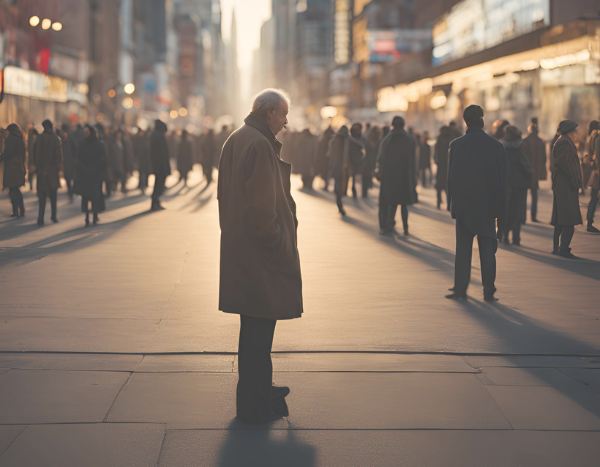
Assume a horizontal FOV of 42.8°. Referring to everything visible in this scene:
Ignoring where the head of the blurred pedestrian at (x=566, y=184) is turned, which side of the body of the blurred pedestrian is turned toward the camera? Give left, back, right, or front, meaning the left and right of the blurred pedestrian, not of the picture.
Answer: right

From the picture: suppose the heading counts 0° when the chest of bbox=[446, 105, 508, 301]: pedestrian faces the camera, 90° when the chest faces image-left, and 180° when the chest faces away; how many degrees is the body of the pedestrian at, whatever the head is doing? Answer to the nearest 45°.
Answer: approximately 180°

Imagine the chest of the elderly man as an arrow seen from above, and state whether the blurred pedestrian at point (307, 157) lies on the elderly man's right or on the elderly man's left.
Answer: on the elderly man's left

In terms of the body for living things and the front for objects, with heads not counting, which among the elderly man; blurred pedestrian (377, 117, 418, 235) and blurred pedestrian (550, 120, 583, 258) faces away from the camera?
blurred pedestrian (377, 117, 418, 235)

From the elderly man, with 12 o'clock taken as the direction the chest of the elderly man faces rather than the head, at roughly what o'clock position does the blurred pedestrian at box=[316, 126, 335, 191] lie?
The blurred pedestrian is roughly at 9 o'clock from the elderly man.

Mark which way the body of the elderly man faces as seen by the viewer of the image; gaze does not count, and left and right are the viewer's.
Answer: facing to the right of the viewer

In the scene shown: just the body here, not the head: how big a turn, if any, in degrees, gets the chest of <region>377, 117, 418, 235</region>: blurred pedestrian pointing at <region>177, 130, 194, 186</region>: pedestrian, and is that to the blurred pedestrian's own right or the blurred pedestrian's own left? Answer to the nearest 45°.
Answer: approximately 45° to the blurred pedestrian's own left

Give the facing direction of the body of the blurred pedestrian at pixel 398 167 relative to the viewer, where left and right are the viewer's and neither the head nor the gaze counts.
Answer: facing away from the viewer

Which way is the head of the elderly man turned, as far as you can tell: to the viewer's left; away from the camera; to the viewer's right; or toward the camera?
to the viewer's right
